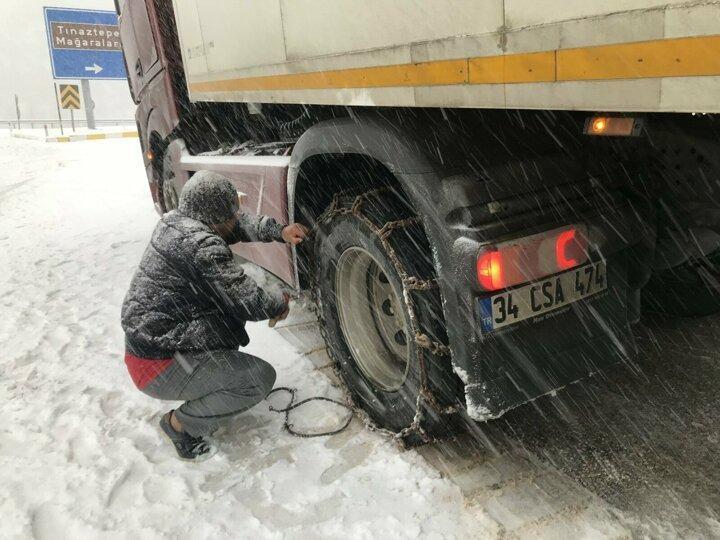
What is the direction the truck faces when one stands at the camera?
facing away from the viewer and to the left of the viewer

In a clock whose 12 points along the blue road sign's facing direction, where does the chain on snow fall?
The chain on snow is roughly at 12 o'clock from the blue road sign.

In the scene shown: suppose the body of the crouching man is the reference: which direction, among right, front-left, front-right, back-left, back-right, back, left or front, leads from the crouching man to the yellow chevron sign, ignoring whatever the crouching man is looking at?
left

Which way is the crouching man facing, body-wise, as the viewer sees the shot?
to the viewer's right

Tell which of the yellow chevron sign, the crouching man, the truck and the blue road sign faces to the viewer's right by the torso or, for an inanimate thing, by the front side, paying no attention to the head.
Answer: the crouching man

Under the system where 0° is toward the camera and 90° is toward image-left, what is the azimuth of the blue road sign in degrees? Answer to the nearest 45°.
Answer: approximately 0°

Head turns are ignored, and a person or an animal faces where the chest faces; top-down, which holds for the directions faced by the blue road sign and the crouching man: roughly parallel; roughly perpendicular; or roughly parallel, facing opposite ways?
roughly perpendicular

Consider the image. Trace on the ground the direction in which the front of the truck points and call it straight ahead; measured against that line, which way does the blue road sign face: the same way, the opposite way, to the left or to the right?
the opposite way

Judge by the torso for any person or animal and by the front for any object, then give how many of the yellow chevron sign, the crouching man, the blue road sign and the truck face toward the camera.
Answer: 2

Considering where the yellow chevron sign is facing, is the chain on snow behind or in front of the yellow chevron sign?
in front

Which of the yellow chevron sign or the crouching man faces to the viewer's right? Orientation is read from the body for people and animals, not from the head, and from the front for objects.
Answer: the crouching man

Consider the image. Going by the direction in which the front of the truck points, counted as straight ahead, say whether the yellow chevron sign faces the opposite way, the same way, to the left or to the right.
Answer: the opposite way

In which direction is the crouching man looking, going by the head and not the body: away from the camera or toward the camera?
away from the camera

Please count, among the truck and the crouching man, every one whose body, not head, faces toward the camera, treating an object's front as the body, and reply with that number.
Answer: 0
